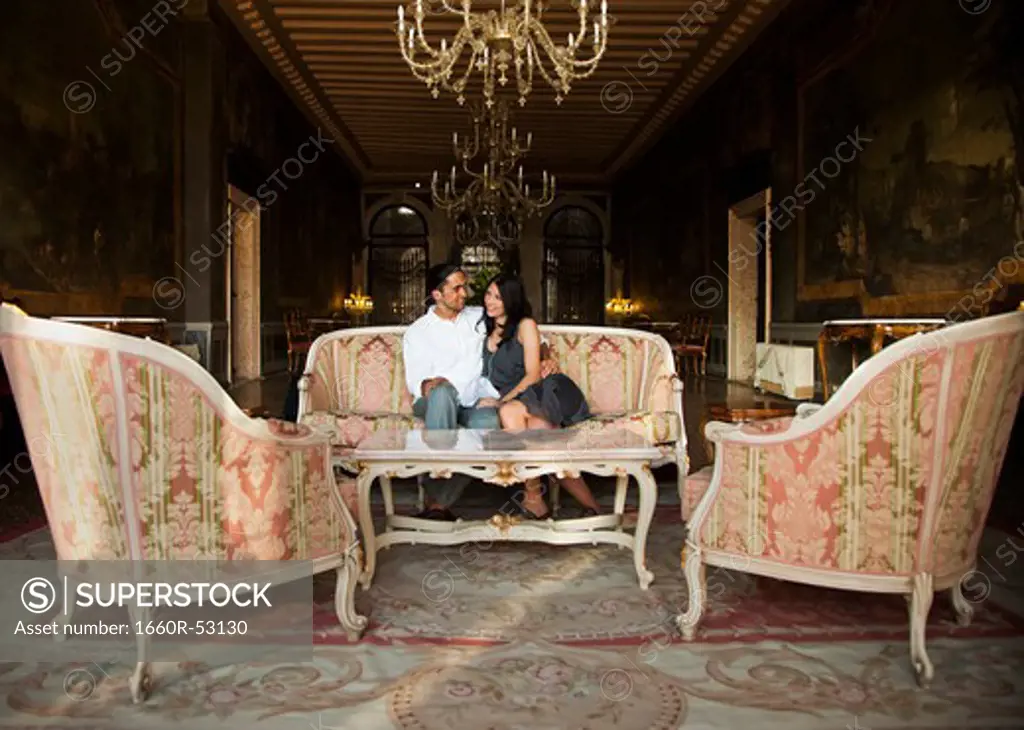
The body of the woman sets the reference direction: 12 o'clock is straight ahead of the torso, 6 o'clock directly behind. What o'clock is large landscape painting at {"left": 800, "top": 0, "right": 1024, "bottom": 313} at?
The large landscape painting is roughly at 6 o'clock from the woman.

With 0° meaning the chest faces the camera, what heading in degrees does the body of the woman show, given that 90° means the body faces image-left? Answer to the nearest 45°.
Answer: approximately 45°

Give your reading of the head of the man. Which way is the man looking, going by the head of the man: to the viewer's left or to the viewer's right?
to the viewer's right

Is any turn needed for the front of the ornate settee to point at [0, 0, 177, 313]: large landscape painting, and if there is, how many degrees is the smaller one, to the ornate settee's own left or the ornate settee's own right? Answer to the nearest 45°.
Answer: approximately 135° to the ornate settee's own right

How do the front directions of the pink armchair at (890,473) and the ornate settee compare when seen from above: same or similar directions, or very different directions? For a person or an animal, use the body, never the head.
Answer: very different directions
